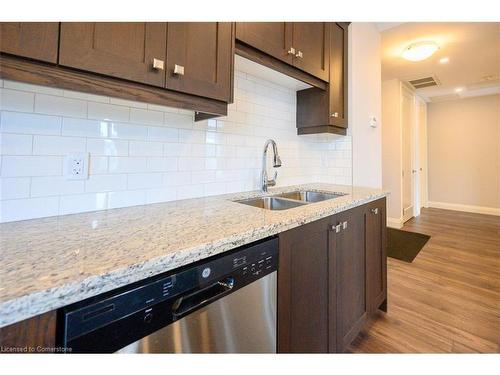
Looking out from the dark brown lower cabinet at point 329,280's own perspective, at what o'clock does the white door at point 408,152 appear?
The white door is roughly at 8 o'clock from the dark brown lower cabinet.

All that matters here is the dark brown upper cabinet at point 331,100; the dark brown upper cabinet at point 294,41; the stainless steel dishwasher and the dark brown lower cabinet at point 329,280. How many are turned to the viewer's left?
0

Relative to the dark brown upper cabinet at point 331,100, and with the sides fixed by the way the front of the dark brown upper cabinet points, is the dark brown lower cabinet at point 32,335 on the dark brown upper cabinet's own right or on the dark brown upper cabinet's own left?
on the dark brown upper cabinet's own right

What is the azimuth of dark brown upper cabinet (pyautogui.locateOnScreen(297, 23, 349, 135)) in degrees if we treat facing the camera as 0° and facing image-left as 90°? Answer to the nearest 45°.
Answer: approximately 315°

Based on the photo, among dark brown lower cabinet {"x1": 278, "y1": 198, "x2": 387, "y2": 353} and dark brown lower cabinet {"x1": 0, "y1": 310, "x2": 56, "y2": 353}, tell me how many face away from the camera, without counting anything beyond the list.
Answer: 0

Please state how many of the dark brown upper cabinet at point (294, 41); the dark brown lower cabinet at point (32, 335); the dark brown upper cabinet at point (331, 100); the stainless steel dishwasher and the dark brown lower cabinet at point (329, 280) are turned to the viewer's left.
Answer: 0

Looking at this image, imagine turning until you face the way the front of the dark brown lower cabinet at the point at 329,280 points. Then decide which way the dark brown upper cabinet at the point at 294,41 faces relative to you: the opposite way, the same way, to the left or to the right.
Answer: the same way

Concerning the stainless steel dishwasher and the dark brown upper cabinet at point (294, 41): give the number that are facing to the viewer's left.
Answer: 0

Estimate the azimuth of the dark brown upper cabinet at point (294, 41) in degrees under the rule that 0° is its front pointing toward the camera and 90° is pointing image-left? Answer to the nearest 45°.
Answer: approximately 315°

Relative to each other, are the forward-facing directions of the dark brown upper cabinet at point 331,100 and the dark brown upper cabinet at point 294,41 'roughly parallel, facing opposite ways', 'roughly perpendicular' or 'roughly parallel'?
roughly parallel

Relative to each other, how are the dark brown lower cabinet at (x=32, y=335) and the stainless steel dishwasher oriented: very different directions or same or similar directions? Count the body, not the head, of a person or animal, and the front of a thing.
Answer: same or similar directions

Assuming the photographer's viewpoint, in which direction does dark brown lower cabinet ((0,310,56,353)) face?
facing the viewer and to the right of the viewer
